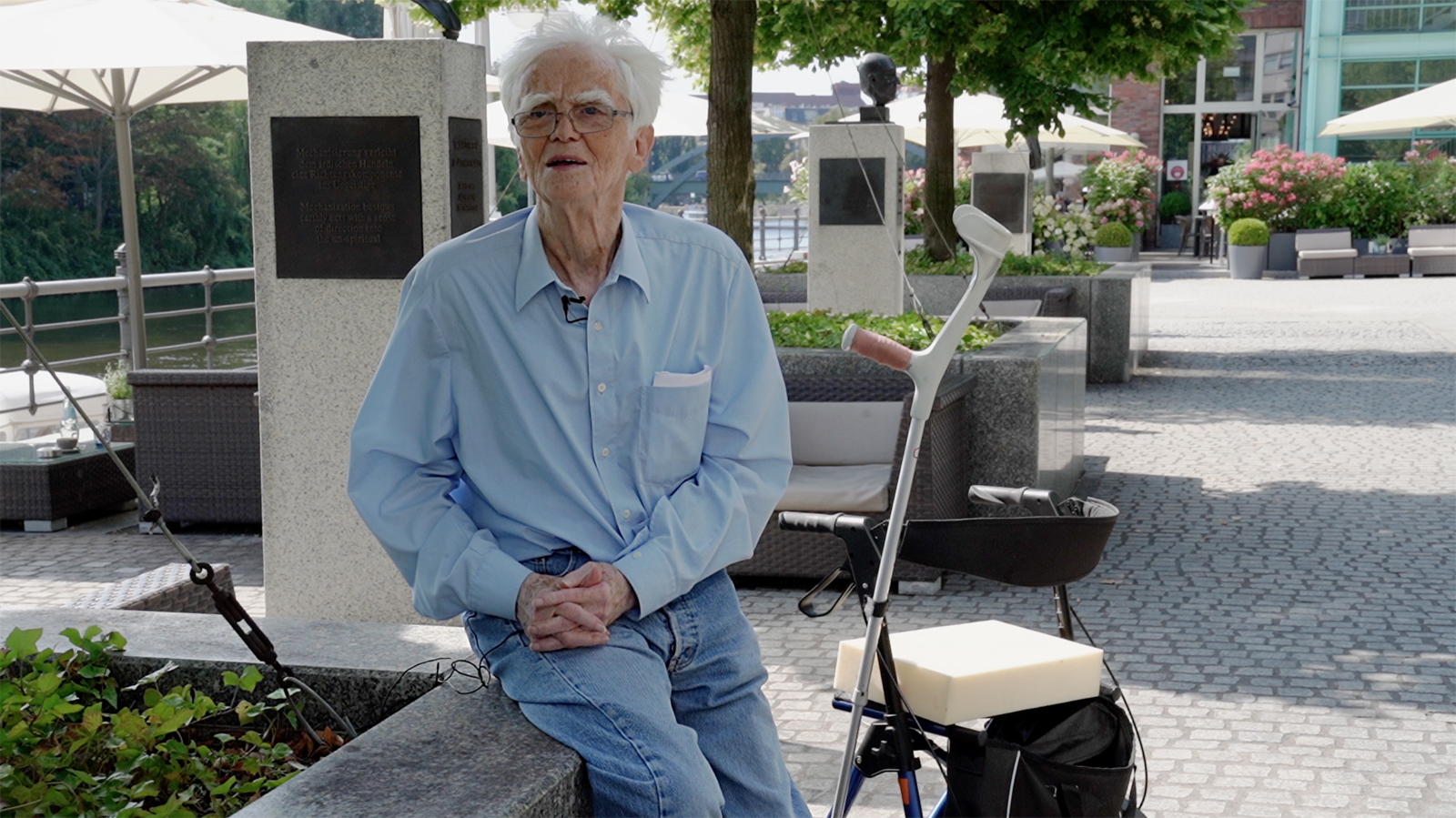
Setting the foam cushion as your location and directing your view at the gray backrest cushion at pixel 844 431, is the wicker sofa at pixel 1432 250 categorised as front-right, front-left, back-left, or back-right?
front-right

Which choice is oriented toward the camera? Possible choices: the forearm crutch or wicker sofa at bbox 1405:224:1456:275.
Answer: the wicker sofa

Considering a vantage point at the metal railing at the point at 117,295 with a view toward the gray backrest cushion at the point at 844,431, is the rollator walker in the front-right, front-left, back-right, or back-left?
front-right

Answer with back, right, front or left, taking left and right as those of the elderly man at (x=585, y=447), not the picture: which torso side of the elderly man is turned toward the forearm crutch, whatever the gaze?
left

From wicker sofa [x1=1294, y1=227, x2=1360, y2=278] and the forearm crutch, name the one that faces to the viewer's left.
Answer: the forearm crutch

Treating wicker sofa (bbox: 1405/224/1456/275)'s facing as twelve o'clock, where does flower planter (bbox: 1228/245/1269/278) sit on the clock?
The flower planter is roughly at 3 o'clock from the wicker sofa.

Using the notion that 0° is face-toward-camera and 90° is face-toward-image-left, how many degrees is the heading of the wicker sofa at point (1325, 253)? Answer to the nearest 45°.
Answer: approximately 0°

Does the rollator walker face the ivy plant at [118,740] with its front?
no

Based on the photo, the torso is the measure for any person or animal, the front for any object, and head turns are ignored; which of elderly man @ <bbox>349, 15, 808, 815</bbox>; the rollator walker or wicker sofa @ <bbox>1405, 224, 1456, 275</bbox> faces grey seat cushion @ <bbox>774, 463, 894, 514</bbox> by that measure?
the wicker sofa

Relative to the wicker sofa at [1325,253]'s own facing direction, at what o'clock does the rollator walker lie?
The rollator walker is roughly at 12 o'clock from the wicker sofa.

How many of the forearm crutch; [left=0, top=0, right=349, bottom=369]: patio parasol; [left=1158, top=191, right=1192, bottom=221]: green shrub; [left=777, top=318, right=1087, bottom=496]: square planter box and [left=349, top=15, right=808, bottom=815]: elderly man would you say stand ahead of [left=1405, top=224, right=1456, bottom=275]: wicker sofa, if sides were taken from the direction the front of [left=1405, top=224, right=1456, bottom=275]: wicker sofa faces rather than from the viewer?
4

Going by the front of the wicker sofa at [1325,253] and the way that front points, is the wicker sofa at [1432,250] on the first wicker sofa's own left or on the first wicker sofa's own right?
on the first wicker sofa's own left

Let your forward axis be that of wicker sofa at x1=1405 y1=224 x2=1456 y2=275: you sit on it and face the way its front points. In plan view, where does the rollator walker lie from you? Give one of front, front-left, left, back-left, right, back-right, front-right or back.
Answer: front

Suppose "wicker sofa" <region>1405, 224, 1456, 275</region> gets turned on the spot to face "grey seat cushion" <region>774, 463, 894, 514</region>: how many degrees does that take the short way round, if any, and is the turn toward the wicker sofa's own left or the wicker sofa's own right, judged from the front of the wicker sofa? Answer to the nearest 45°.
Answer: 0° — it already faces it

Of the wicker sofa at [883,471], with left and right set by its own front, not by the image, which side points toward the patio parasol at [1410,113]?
back

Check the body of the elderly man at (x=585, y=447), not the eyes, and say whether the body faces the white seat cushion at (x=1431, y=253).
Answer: no

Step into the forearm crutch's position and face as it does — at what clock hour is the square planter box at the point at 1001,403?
The square planter box is roughly at 3 o'clock from the forearm crutch.

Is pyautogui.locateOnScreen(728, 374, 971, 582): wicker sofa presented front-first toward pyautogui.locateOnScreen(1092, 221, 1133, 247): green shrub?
no

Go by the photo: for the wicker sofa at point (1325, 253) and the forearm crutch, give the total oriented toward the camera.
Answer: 1

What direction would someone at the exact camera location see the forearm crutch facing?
facing to the left of the viewer

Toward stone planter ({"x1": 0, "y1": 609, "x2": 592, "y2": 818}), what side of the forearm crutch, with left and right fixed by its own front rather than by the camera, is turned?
front
